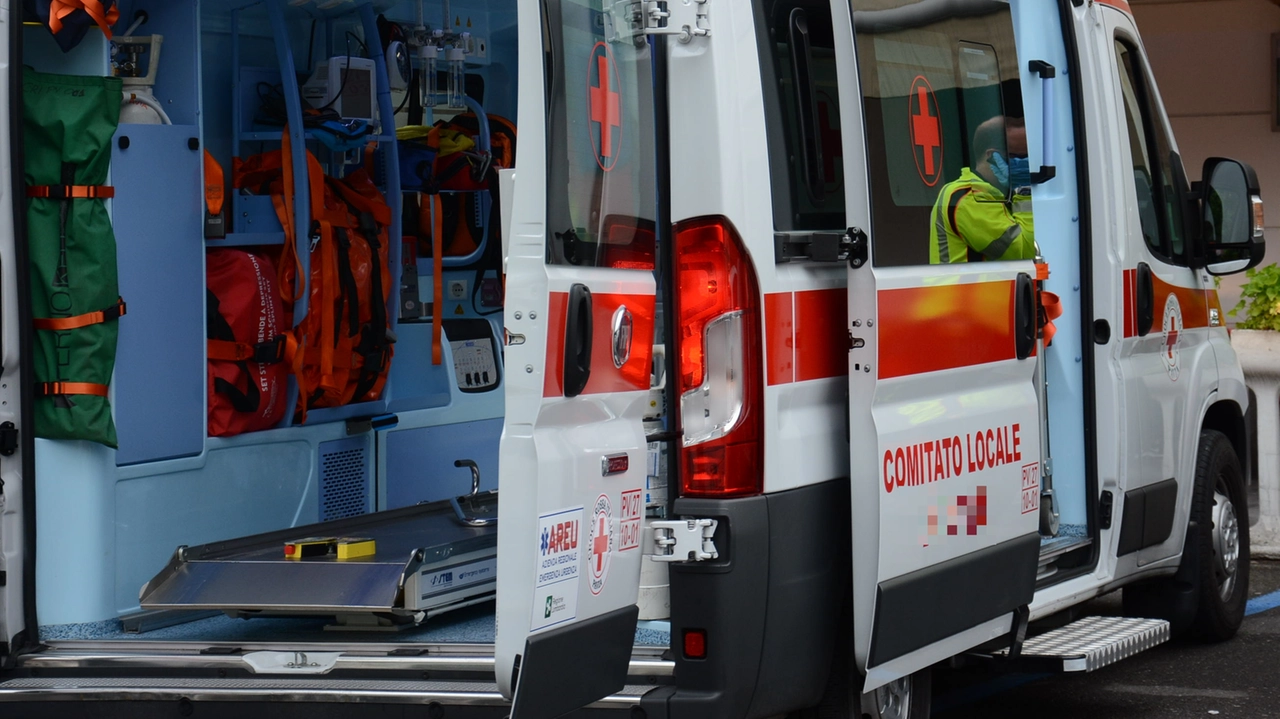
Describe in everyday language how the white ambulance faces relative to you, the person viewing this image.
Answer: facing away from the viewer and to the right of the viewer

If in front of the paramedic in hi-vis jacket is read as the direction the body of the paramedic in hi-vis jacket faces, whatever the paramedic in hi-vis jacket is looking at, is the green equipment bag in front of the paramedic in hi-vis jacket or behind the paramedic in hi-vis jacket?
behind

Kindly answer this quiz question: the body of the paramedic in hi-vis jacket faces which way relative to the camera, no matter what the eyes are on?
to the viewer's right

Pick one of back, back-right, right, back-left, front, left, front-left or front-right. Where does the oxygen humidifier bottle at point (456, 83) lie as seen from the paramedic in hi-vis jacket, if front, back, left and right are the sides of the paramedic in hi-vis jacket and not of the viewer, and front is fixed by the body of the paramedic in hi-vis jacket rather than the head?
back-left
